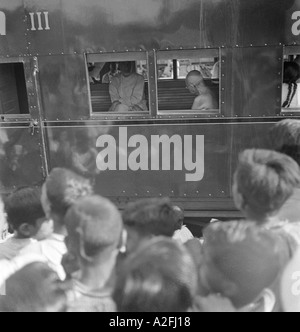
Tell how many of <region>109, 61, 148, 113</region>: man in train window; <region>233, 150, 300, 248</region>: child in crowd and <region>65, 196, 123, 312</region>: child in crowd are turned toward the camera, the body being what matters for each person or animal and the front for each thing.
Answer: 1

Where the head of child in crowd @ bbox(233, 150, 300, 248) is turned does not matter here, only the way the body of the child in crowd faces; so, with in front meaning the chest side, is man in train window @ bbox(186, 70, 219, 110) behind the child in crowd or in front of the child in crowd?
in front

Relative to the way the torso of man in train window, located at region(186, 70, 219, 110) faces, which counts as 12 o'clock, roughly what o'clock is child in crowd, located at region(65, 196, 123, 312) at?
The child in crowd is roughly at 12 o'clock from the man in train window.

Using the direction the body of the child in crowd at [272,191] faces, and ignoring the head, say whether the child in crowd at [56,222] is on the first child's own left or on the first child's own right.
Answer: on the first child's own left

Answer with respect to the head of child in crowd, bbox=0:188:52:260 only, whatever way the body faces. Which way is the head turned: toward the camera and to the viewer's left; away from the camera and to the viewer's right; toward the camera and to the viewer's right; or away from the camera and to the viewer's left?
away from the camera and to the viewer's right

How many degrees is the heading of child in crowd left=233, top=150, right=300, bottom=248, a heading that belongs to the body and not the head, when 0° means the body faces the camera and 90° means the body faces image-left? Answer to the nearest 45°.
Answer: approximately 135°

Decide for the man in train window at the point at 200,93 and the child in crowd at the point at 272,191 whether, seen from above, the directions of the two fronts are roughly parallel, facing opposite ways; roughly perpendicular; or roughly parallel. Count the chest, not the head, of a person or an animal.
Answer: roughly perpendicular

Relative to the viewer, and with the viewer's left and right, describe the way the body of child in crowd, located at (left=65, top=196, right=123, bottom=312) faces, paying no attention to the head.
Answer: facing away from the viewer and to the left of the viewer

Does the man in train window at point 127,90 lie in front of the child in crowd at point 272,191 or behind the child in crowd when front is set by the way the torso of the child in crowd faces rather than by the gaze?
in front

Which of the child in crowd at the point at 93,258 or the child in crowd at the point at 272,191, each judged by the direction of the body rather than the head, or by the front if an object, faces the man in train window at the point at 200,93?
the child in crowd at the point at 272,191

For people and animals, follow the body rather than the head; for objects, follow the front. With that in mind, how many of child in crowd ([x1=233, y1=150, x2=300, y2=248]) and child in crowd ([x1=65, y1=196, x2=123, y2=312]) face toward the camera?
0

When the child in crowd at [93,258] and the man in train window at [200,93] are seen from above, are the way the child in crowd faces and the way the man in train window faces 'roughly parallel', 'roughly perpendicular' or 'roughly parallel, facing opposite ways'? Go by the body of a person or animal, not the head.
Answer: roughly perpendicular
